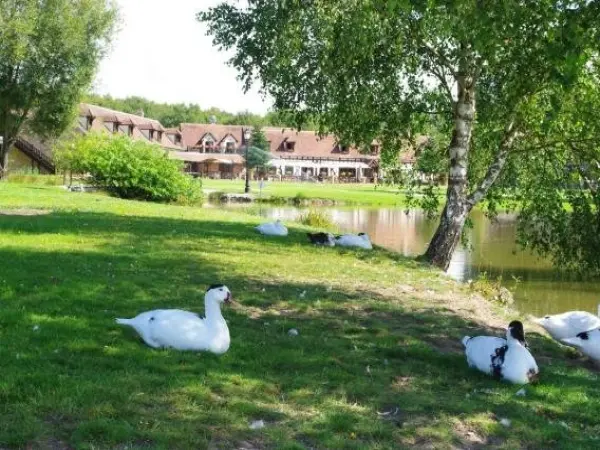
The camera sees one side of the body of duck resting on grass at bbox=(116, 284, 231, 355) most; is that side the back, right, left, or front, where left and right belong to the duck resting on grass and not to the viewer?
right

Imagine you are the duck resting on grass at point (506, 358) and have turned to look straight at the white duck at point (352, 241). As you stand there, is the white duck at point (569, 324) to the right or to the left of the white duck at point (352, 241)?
right

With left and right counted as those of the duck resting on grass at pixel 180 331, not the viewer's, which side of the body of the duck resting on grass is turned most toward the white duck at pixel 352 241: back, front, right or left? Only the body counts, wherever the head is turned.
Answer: left

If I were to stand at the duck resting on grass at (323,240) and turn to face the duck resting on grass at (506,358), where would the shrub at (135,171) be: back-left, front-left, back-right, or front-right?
back-right

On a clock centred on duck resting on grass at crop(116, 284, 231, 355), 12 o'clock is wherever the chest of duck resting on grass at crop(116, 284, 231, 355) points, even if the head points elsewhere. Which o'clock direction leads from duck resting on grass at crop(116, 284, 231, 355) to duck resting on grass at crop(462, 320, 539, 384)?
duck resting on grass at crop(462, 320, 539, 384) is roughly at 12 o'clock from duck resting on grass at crop(116, 284, 231, 355).

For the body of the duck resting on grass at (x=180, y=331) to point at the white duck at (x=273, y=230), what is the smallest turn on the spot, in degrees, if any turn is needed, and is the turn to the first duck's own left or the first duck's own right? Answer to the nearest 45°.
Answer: approximately 90° to the first duck's own left

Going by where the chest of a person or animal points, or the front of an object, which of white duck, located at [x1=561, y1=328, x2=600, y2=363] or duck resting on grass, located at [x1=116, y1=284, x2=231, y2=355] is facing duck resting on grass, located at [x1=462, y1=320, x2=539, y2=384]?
duck resting on grass, located at [x1=116, y1=284, x2=231, y2=355]

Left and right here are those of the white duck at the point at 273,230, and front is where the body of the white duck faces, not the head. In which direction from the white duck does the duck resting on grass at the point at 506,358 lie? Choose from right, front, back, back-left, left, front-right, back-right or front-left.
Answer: right

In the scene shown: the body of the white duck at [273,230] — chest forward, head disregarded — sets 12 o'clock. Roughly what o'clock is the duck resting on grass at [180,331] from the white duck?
The duck resting on grass is roughly at 3 o'clock from the white duck.
